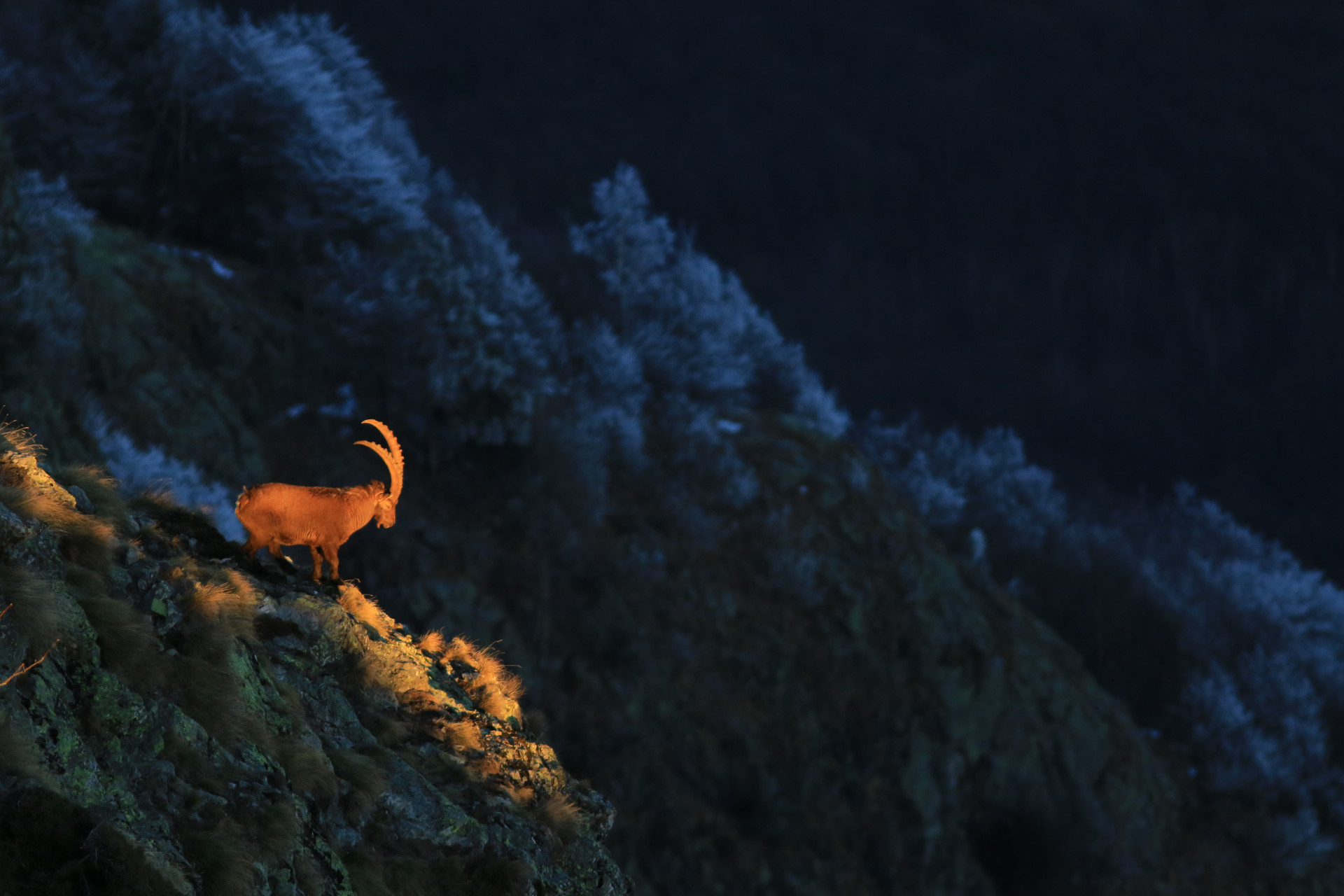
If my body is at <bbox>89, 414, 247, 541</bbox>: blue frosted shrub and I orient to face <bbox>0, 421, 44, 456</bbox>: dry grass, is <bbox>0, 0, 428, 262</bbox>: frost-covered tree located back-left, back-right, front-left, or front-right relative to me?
back-right

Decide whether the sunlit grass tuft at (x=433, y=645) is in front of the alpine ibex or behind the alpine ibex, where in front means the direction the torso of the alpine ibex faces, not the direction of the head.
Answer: in front

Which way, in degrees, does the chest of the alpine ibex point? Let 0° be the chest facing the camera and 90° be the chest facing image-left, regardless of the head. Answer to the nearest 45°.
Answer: approximately 270°

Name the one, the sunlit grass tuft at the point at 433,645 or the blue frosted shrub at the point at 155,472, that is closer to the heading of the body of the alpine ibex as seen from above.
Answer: the sunlit grass tuft
